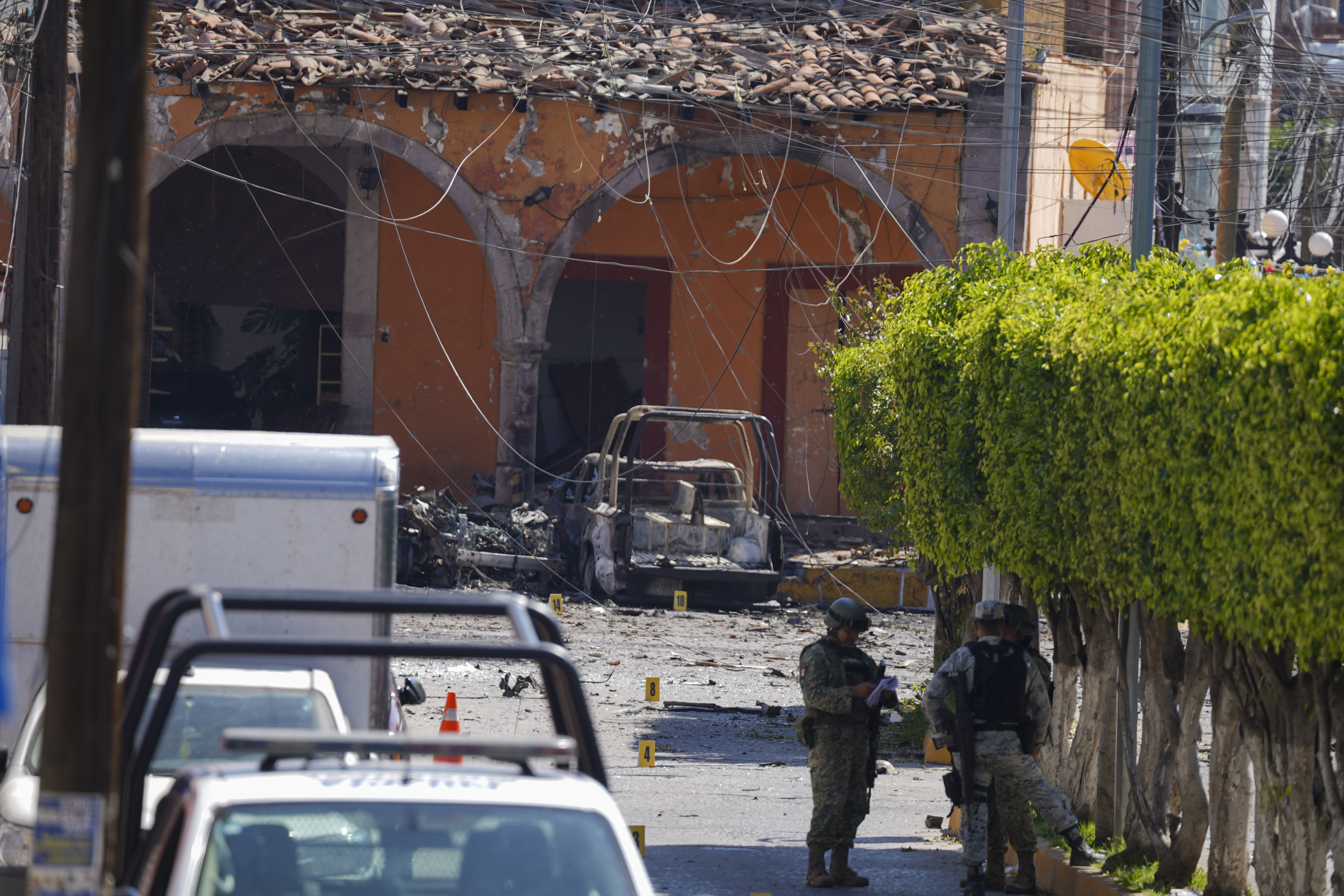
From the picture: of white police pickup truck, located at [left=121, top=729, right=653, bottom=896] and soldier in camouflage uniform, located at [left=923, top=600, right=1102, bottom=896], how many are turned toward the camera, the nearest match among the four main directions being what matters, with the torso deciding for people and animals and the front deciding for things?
1

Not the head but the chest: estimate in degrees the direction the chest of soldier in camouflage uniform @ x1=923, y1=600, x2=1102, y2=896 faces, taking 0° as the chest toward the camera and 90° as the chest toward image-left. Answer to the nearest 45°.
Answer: approximately 180°

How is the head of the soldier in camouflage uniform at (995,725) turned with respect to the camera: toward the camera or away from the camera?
away from the camera

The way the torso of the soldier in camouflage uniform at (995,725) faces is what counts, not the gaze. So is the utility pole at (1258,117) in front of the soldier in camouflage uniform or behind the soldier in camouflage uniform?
in front

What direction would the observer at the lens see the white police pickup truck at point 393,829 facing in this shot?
facing the viewer

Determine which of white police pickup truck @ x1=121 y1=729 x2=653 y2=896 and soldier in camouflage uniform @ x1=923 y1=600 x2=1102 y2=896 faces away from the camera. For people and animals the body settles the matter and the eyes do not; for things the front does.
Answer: the soldier in camouflage uniform

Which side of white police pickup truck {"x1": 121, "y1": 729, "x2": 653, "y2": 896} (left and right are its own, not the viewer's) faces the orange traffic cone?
back

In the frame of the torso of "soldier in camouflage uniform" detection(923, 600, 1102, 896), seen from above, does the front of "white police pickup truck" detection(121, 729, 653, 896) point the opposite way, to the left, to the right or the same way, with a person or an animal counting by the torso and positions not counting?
the opposite way

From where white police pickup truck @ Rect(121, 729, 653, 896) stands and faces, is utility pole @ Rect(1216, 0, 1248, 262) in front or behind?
behind
